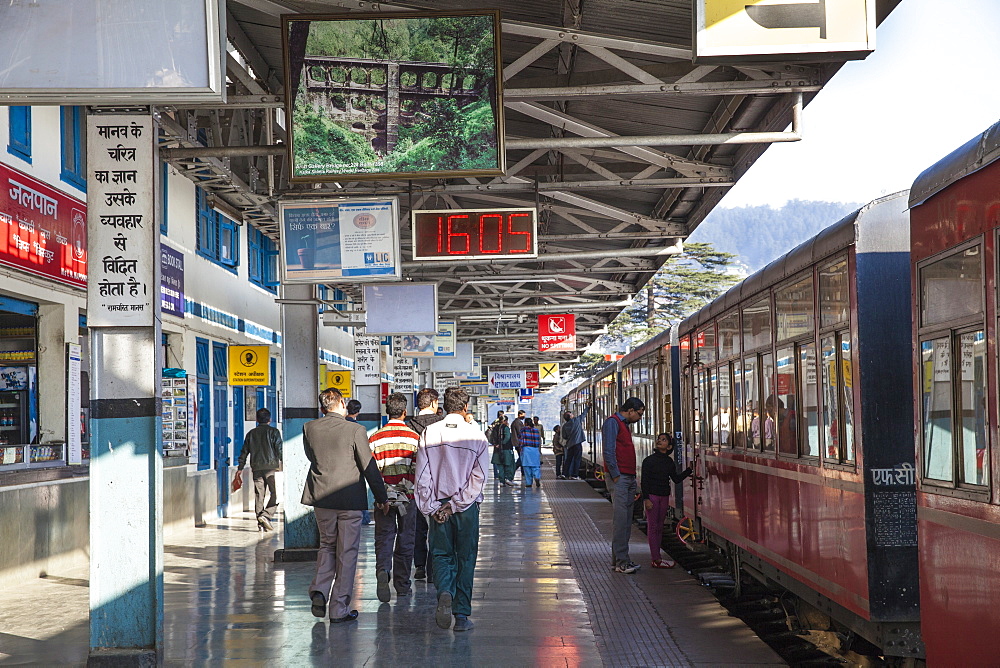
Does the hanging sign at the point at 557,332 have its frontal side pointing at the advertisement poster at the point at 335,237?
yes

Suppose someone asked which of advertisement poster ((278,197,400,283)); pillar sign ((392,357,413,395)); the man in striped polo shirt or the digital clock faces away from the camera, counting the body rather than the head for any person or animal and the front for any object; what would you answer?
the man in striped polo shirt

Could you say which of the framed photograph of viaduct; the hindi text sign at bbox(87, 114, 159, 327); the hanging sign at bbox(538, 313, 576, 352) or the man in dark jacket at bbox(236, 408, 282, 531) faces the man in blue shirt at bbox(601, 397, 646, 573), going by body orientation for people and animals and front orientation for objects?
the hanging sign

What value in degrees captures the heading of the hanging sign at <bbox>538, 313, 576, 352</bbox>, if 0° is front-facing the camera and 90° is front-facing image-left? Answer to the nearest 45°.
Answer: approximately 0°

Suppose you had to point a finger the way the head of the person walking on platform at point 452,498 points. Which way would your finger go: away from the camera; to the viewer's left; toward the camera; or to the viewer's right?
away from the camera
